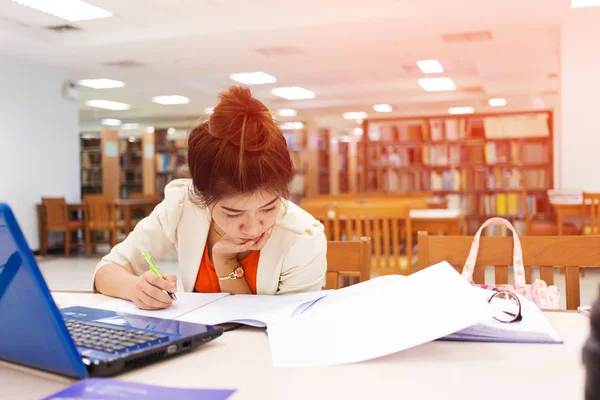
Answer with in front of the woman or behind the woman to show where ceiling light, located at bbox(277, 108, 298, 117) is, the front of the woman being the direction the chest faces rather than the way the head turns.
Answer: behind

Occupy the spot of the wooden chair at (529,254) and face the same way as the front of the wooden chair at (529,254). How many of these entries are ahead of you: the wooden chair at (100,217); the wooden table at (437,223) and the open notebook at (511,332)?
1

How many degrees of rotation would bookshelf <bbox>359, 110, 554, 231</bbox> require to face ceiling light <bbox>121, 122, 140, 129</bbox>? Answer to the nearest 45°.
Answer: approximately 135° to its right

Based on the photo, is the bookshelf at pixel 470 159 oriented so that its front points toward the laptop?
yes

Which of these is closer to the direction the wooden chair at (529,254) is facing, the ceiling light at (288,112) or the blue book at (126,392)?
the blue book

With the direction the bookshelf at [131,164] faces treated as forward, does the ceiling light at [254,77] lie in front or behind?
in front

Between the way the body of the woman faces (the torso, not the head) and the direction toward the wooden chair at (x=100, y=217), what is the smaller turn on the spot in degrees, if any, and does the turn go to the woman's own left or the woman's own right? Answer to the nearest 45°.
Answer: approximately 180°

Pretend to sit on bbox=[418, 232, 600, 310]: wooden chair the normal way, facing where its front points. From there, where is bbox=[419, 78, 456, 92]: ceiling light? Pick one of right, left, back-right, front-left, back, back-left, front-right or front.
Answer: back
